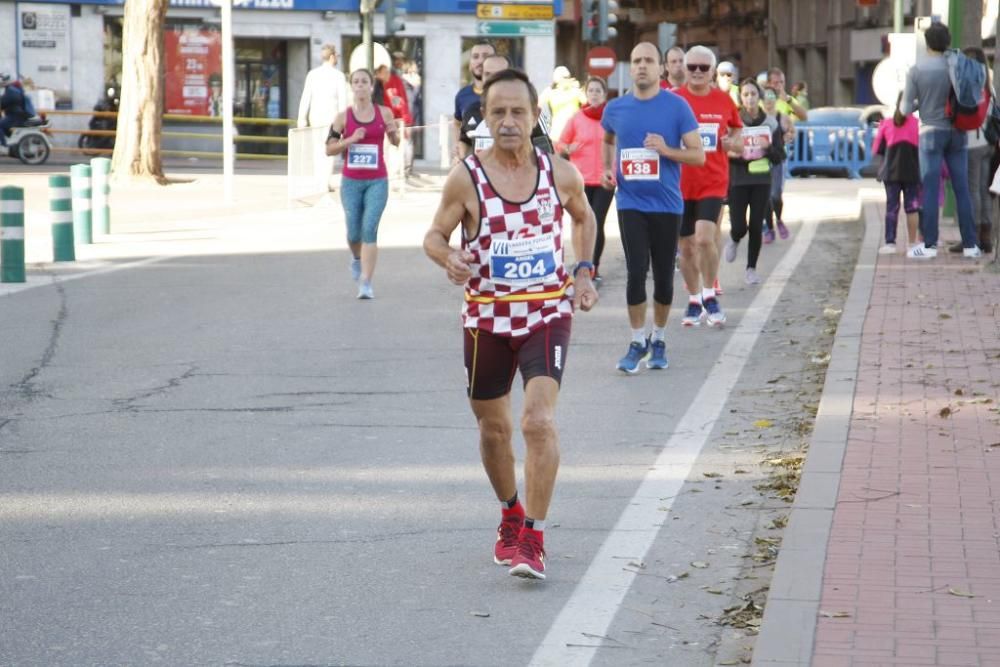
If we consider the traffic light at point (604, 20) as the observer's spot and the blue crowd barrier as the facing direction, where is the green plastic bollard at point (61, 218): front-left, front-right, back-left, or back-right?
back-right

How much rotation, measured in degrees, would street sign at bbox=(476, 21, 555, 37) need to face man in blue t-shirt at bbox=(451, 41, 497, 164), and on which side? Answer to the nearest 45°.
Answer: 0° — it already faces them

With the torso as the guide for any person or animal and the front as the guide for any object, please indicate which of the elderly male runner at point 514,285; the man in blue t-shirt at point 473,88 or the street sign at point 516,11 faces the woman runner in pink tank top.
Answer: the street sign

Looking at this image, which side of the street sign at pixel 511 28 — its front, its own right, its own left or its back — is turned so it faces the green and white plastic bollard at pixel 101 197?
front

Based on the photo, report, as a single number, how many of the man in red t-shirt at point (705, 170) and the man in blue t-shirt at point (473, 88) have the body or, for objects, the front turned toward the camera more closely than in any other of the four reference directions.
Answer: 2

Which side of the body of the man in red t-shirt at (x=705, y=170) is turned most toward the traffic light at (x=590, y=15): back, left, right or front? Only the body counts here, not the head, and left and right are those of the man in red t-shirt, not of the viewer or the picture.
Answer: back

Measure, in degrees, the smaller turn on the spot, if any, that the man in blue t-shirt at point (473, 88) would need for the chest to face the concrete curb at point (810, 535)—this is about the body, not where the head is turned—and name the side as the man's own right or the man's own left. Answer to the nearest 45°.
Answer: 0° — they already face it

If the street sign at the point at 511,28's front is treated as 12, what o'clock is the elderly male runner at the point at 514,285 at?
The elderly male runner is roughly at 12 o'clock from the street sign.

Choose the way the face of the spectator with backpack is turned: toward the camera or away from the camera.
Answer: away from the camera
